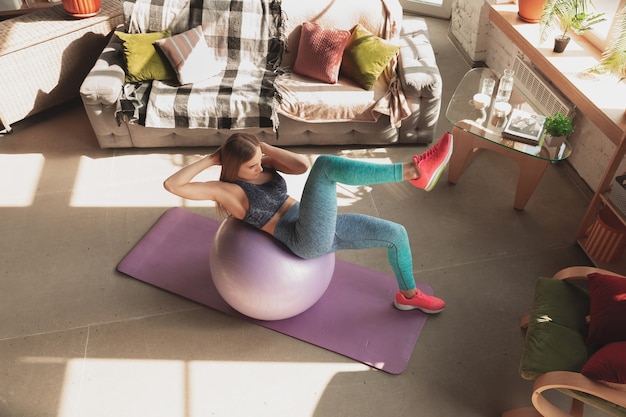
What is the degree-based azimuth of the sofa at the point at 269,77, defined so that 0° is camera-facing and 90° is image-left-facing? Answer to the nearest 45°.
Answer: approximately 0°

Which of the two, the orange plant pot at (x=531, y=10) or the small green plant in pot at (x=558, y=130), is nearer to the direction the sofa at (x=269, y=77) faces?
the small green plant in pot

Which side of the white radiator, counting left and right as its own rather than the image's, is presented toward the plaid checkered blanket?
front

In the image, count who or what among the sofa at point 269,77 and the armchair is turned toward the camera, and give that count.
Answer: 1

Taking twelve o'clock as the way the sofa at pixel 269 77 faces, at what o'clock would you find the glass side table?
The glass side table is roughly at 10 o'clock from the sofa.

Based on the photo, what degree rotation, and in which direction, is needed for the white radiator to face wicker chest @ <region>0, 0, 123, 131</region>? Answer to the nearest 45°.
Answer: approximately 45° to its right

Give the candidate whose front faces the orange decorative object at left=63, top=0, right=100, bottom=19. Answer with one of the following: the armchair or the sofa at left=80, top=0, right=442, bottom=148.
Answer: the armchair

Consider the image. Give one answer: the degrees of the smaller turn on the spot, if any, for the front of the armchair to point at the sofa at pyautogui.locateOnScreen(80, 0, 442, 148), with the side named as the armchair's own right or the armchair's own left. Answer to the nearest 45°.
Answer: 0° — it already faces it

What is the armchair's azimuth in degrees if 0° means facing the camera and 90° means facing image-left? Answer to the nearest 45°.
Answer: approximately 90°

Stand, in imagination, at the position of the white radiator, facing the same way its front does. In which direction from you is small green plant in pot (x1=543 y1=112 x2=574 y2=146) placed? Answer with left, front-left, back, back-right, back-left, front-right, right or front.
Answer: front-left

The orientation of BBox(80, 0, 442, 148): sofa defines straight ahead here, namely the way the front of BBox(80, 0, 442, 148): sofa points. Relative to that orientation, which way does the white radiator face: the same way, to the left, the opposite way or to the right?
to the right

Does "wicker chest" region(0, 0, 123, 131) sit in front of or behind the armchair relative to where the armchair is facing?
in front

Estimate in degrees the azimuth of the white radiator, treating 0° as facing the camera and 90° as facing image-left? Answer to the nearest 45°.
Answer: approximately 45°
